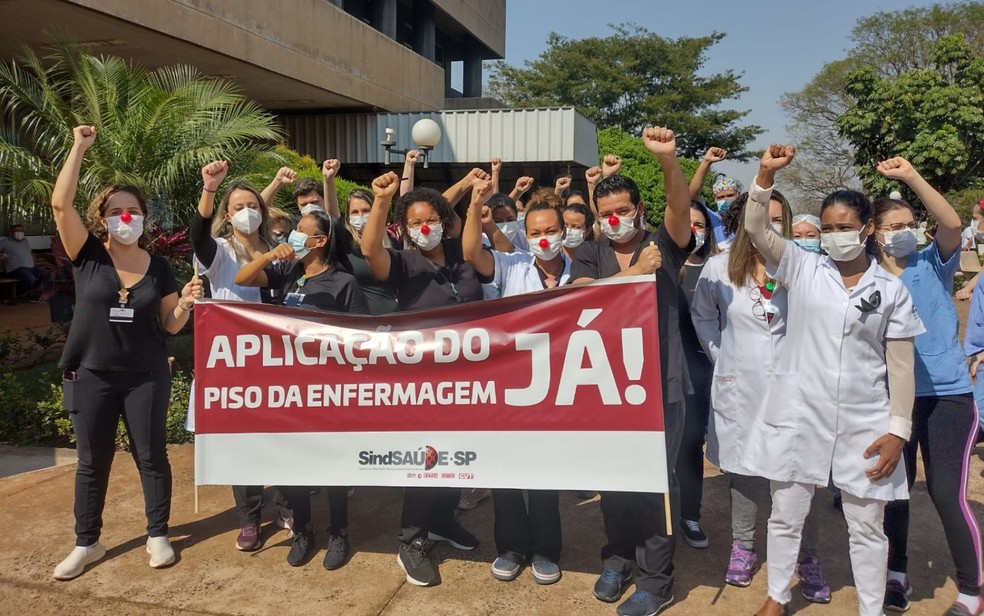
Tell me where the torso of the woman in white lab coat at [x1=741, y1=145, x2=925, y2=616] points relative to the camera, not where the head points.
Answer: toward the camera

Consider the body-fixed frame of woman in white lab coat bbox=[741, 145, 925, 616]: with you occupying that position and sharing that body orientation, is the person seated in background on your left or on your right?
on your right

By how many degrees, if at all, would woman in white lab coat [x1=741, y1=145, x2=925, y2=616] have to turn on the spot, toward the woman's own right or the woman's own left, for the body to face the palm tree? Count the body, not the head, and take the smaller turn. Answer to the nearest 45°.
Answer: approximately 90° to the woman's own right

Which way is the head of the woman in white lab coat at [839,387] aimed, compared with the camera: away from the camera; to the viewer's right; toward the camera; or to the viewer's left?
toward the camera

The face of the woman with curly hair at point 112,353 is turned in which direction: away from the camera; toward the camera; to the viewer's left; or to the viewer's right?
toward the camera

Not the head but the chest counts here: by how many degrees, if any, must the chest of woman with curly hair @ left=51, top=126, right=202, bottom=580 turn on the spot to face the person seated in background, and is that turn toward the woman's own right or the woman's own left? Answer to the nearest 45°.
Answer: approximately 180°

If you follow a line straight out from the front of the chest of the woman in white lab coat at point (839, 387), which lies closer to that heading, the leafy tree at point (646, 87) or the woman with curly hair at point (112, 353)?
the woman with curly hair

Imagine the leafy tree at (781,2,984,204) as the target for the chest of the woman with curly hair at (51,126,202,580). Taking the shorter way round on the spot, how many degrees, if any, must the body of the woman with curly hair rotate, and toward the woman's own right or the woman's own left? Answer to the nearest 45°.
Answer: approximately 135° to the woman's own left

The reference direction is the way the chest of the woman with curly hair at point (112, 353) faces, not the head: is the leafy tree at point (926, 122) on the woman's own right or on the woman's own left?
on the woman's own left

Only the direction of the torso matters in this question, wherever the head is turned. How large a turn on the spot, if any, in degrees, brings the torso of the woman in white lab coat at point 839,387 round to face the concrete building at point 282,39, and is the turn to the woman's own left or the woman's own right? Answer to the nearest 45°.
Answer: approximately 135° to the woman's own right

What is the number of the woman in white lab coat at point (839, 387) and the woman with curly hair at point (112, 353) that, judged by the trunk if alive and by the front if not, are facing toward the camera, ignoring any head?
2

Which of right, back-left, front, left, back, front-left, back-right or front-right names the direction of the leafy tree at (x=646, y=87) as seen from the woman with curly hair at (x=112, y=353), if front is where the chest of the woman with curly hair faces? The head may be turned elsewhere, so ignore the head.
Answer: back-left

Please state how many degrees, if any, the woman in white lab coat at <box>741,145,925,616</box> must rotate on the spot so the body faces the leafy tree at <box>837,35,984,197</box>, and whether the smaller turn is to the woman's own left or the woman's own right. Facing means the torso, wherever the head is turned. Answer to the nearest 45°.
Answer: approximately 180°

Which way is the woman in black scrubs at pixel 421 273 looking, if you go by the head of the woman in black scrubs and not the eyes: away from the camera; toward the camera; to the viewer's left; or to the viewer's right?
toward the camera

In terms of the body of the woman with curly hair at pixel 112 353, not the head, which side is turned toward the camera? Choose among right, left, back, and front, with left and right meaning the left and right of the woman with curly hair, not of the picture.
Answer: front

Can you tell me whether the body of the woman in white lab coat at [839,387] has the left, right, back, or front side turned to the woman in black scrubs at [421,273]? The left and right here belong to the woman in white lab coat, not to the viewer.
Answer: right

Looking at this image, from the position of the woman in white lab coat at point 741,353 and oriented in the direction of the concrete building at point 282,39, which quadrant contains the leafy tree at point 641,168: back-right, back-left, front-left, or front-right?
front-right

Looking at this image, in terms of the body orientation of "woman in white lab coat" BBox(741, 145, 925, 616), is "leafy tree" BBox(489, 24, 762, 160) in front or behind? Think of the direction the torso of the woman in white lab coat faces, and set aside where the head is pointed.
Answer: behind
